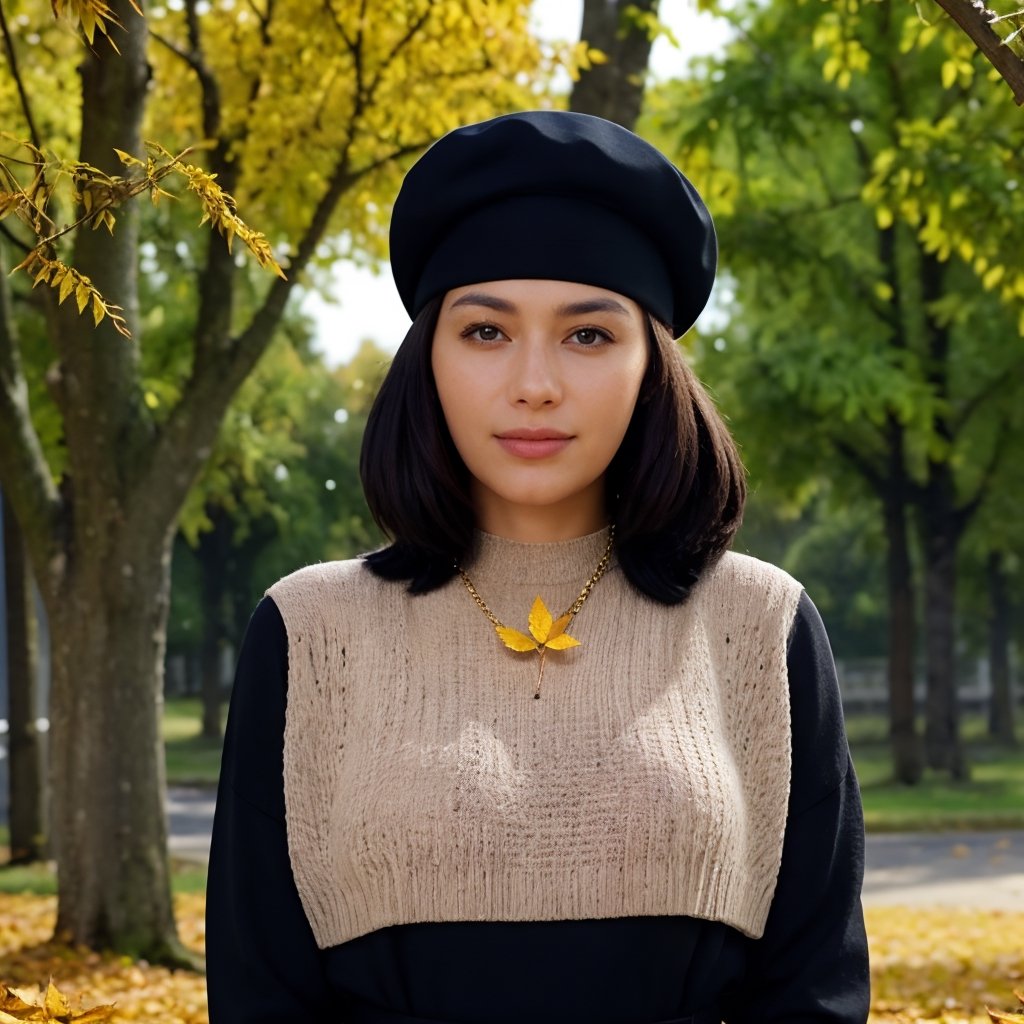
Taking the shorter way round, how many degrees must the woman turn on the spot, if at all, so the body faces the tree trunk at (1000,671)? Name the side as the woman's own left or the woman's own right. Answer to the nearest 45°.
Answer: approximately 180°

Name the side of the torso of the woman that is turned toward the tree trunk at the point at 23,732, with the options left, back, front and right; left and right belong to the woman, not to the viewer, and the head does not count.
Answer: back

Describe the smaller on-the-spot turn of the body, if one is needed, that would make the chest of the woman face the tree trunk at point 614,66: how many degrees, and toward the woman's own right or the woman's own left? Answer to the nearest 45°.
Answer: approximately 180°

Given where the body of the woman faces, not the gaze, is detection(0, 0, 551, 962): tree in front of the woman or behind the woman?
behind

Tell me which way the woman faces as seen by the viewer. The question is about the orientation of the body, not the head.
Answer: toward the camera

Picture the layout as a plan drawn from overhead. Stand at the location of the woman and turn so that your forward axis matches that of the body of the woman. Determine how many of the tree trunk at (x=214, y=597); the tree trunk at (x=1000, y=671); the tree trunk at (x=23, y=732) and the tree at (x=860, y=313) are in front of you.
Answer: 0

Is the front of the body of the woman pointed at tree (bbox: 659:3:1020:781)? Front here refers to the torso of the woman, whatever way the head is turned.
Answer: no

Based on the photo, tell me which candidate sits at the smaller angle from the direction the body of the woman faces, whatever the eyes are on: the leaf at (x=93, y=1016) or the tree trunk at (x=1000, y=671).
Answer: the leaf

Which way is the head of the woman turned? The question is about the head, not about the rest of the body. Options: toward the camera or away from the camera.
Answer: toward the camera

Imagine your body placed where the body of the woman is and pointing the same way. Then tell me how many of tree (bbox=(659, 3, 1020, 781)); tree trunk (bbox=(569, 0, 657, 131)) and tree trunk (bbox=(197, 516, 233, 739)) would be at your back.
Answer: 3

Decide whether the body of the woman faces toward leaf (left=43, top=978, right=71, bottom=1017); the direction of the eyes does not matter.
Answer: no

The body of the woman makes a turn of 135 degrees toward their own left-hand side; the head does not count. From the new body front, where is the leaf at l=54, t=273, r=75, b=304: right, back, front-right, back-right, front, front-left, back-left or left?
back-left

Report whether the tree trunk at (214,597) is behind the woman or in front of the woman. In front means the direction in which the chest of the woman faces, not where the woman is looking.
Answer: behind
